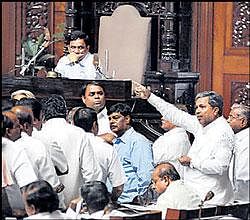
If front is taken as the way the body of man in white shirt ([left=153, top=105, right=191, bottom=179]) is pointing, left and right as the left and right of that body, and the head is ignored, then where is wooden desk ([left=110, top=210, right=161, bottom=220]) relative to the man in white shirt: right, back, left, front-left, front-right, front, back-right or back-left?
left

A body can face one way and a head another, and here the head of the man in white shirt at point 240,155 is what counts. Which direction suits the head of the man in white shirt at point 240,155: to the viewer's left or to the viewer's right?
to the viewer's left

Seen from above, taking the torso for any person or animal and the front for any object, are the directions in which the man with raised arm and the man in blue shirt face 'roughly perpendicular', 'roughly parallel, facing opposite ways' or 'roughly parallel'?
roughly parallel

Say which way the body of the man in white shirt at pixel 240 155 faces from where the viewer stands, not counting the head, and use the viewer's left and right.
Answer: facing to the left of the viewer

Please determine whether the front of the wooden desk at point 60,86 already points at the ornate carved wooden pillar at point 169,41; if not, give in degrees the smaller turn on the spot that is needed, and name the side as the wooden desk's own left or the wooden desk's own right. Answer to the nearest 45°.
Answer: approximately 135° to the wooden desk's own left

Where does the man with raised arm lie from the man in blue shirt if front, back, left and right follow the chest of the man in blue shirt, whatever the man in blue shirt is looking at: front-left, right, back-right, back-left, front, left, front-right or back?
left

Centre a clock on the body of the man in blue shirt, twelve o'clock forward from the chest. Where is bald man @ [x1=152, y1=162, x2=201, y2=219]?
The bald man is roughly at 10 o'clock from the man in blue shirt.

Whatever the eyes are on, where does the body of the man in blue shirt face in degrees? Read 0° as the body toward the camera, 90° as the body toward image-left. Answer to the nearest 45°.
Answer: approximately 45°
